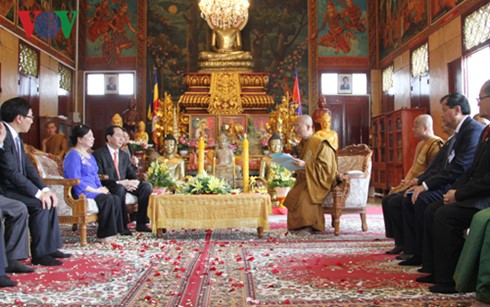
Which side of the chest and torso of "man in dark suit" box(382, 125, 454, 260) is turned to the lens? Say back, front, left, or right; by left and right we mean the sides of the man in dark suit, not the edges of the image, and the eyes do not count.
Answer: left

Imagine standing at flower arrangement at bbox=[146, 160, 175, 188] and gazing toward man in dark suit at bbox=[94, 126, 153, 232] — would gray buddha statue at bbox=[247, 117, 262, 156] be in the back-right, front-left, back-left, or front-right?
back-right

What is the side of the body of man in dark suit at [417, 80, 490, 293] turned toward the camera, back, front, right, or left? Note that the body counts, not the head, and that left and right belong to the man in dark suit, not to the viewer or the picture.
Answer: left

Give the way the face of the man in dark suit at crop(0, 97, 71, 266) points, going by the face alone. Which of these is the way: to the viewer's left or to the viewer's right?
to the viewer's right

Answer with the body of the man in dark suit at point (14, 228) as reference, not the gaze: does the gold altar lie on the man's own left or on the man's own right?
on the man's own left

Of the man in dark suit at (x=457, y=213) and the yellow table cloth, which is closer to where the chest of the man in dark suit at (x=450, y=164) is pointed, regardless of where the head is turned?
the yellow table cloth

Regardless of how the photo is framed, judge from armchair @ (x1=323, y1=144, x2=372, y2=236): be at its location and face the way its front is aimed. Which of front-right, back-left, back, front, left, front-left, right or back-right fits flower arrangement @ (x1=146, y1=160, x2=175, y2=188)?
front-right

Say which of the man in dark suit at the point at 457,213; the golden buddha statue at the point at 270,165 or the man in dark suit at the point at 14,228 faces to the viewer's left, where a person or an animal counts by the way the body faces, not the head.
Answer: the man in dark suit at the point at 457,213

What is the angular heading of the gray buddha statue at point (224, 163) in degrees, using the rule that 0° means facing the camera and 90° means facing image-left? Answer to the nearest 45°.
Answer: approximately 0°

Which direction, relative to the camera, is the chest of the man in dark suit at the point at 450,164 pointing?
to the viewer's left
